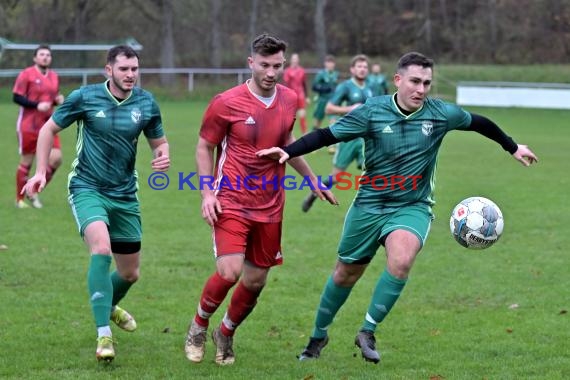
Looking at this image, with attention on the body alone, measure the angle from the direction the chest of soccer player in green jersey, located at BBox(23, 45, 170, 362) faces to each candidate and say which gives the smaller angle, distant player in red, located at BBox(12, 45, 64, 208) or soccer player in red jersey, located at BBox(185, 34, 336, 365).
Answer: the soccer player in red jersey

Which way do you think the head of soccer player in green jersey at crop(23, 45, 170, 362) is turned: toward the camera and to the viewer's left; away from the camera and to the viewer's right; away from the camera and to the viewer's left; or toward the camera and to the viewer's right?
toward the camera and to the viewer's right

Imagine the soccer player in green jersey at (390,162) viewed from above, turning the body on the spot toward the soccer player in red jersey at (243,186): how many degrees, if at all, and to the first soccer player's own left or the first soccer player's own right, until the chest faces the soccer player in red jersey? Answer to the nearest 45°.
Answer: approximately 90° to the first soccer player's own right

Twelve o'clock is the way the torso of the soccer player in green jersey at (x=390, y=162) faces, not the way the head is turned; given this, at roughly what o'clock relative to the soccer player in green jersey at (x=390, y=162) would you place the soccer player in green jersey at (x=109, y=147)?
the soccer player in green jersey at (x=109, y=147) is roughly at 3 o'clock from the soccer player in green jersey at (x=390, y=162).

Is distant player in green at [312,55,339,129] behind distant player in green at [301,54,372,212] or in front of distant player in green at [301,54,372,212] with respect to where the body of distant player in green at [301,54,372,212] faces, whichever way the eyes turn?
behind

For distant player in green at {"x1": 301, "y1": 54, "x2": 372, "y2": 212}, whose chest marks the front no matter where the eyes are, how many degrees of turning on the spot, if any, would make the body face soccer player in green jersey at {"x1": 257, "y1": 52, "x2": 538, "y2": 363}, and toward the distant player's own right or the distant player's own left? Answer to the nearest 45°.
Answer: approximately 45° to the distant player's own right

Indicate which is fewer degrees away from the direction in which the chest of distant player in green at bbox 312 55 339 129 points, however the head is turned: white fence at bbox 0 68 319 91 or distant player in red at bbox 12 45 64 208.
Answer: the distant player in red

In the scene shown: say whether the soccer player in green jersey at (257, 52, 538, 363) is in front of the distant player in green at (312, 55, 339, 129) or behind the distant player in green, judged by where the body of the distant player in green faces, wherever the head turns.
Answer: in front

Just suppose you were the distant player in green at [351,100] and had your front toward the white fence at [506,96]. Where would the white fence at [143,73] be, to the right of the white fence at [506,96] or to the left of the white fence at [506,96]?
left
